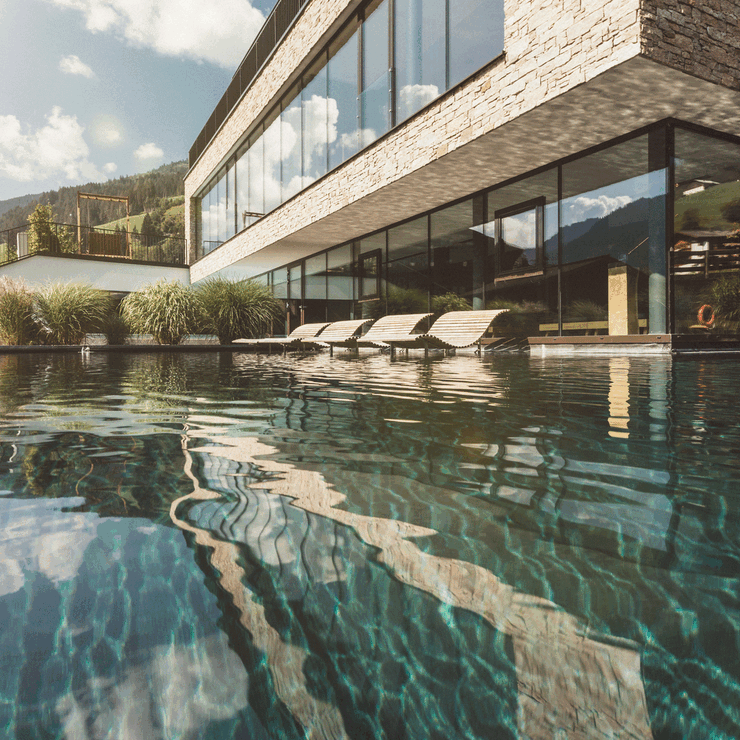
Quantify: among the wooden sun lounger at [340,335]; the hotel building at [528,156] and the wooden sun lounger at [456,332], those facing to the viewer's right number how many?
0

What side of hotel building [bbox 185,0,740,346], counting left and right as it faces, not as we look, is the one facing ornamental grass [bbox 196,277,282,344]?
right

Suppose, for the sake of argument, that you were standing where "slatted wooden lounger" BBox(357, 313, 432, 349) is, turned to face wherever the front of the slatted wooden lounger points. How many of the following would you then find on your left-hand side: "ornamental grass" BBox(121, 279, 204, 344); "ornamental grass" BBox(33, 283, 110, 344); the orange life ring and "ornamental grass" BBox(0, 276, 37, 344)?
1

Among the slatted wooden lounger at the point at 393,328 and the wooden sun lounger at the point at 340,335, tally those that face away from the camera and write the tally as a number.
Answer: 0

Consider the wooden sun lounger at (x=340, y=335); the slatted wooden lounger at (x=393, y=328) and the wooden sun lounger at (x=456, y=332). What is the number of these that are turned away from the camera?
0

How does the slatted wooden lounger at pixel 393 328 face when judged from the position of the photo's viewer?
facing the viewer and to the left of the viewer

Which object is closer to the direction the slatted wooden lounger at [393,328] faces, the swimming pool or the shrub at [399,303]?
the swimming pool

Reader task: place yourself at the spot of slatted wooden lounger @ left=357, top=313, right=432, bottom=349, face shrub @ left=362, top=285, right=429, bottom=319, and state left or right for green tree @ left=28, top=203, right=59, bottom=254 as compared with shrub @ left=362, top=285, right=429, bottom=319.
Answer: left

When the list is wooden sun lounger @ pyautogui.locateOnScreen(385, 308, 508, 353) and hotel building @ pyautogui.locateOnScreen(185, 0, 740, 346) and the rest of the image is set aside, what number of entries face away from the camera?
0

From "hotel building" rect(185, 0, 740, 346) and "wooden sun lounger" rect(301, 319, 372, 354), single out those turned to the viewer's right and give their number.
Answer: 0

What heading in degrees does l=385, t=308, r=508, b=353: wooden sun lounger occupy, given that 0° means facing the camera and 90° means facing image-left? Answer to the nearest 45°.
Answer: approximately 45°
